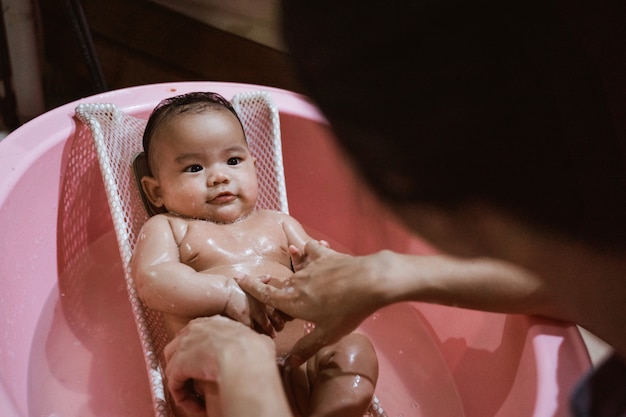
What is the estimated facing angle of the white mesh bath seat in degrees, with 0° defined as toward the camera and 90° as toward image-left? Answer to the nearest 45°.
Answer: approximately 0°
